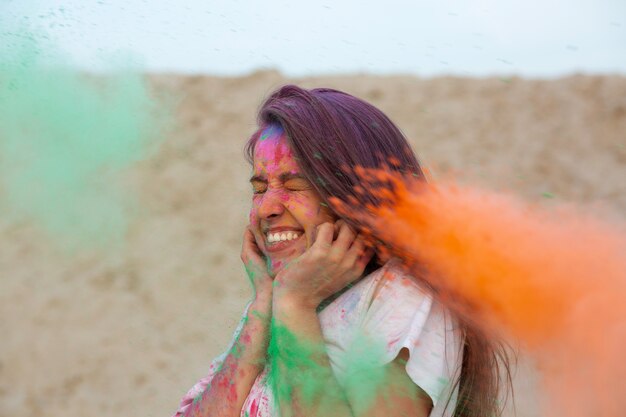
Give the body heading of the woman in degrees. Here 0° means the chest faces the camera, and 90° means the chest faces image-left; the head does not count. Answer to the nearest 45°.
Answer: approximately 45°

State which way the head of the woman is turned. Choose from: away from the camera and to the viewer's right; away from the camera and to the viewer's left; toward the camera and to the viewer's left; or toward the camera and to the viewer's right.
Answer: toward the camera and to the viewer's left

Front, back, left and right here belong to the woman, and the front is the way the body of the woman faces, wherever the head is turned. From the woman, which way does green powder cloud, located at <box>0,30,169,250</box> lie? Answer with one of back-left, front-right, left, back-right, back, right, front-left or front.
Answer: right
